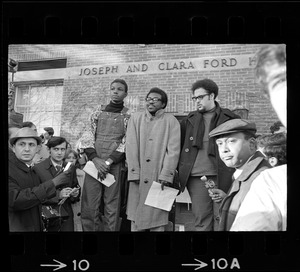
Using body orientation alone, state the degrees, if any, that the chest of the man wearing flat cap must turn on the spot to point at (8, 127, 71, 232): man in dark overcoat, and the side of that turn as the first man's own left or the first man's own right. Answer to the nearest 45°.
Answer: approximately 45° to the first man's own right

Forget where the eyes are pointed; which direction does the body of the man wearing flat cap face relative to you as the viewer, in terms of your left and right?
facing the viewer and to the left of the viewer

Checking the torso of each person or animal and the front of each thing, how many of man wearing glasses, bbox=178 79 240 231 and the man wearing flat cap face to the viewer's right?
0

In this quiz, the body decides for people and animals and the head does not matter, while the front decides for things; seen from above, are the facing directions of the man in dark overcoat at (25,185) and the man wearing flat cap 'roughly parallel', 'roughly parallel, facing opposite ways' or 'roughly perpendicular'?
roughly perpendicular

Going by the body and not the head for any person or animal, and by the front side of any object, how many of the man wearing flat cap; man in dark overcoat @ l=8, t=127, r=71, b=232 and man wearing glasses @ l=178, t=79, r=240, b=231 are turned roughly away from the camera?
0

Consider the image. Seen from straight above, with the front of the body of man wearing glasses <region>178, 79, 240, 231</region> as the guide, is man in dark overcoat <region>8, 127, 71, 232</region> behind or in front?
in front

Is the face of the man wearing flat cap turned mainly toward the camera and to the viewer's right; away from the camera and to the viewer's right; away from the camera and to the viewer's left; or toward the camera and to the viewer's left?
toward the camera and to the viewer's left

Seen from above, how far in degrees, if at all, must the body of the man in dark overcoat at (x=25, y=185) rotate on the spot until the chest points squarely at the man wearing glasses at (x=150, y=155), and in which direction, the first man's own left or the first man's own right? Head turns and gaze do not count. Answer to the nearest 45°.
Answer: approximately 45° to the first man's own left

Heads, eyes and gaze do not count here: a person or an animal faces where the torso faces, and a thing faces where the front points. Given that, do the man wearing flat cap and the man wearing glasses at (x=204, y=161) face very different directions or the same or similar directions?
same or similar directions

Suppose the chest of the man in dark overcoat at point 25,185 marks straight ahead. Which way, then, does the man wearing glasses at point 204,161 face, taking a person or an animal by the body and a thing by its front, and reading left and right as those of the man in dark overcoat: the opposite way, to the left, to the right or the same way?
to the right

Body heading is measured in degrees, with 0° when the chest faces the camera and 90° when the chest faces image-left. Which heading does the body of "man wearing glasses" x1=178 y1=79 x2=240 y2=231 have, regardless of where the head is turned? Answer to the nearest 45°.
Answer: approximately 45°
